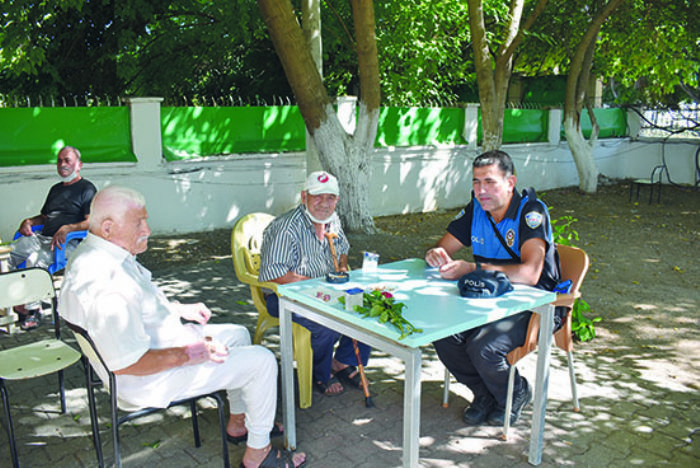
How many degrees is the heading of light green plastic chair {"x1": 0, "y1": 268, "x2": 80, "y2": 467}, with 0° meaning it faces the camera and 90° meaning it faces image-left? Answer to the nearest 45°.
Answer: approximately 315°

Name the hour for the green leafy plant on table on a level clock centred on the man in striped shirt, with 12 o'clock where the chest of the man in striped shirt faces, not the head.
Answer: The green leafy plant on table is roughly at 1 o'clock from the man in striped shirt.

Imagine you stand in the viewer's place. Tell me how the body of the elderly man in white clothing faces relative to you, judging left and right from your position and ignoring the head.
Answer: facing to the right of the viewer

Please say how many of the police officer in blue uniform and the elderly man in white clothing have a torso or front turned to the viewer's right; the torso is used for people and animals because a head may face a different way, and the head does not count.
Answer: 1

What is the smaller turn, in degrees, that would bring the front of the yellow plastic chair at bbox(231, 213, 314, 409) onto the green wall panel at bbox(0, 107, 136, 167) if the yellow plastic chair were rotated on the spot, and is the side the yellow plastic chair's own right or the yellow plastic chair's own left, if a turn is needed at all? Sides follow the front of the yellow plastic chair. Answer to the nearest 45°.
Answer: approximately 180°

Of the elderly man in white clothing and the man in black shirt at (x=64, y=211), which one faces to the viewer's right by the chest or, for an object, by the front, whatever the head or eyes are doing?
the elderly man in white clothing

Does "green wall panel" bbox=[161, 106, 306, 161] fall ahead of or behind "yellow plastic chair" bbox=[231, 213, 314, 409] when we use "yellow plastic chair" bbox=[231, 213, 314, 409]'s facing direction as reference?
behind

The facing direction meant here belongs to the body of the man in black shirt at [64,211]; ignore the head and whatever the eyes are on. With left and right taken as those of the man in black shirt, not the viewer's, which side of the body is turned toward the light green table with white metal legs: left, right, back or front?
left

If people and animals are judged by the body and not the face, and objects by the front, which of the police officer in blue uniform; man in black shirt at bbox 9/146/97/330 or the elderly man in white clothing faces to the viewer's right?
the elderly man in white clothing

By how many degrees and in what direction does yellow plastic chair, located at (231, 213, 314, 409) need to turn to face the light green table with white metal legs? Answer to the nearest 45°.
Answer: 0° — it already faces it

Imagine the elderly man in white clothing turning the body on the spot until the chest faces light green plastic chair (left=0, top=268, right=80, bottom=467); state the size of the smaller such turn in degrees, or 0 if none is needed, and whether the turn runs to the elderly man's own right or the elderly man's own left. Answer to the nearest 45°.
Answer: approximately 135° to the elderly man's own left
